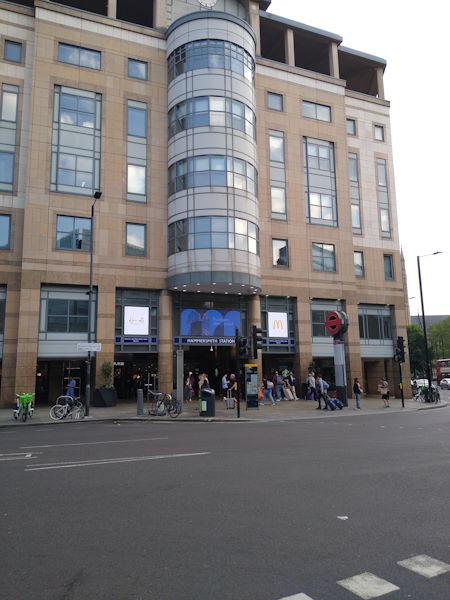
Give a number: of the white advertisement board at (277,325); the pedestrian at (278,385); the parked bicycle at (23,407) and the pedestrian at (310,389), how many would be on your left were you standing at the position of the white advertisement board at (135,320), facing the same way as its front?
3

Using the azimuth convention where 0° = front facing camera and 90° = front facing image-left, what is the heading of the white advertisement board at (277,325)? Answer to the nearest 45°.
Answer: approximately 0°

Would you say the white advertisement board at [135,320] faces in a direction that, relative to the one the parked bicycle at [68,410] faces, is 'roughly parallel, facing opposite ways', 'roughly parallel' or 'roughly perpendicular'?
roughly perpendicular

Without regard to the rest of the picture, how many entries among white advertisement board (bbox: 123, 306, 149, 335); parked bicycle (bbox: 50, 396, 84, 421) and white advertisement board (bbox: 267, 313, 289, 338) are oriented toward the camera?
2

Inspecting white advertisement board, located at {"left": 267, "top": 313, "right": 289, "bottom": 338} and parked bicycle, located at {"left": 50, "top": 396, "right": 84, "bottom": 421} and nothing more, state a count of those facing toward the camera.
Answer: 1

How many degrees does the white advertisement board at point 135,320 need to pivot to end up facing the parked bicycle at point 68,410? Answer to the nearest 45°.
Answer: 0° — it already faces it

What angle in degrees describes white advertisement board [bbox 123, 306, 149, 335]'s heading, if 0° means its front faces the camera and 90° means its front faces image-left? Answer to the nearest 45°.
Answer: approximately 0°
